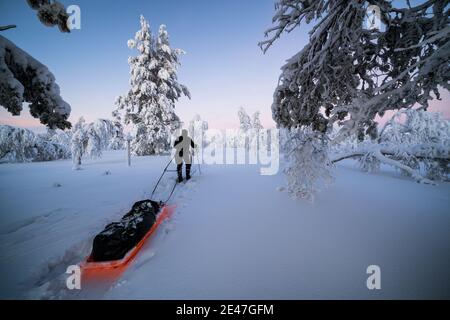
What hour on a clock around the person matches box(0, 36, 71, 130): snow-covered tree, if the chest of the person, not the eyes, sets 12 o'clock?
The snow-covered tree is roughly at 7 o'clock from the person.

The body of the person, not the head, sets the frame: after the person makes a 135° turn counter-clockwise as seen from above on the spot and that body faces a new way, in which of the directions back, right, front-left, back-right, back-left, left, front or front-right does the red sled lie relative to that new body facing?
front-left

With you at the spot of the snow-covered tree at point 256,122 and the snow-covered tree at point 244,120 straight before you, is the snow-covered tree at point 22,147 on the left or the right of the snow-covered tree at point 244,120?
left

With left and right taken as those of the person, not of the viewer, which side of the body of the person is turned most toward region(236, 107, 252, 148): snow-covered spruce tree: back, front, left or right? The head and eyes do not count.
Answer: front

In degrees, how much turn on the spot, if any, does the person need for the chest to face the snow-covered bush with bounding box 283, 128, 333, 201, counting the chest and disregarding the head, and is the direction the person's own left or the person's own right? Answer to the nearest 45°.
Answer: approximately 135° to the person's own right

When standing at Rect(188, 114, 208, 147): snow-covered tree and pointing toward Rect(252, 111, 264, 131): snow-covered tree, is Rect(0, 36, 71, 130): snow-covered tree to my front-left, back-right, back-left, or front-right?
back-right

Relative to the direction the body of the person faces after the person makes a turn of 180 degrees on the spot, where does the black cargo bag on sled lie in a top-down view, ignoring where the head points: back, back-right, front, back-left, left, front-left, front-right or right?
front

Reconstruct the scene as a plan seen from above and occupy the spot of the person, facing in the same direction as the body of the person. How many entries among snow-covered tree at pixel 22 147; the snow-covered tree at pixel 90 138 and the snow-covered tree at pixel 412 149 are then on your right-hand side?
1

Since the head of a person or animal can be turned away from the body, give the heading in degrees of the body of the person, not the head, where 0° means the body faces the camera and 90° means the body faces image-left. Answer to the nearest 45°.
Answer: approximately 180°

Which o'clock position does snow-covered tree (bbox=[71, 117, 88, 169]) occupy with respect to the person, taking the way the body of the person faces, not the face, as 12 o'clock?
The snow-covered tree is roughly at 10 o'clock from the person.

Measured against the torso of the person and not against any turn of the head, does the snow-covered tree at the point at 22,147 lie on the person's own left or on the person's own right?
on the person's own left

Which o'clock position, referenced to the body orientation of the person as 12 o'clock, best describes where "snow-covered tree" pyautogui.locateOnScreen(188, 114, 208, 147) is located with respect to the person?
The snow-covered tree is roughly at 12 o'clock from the person.

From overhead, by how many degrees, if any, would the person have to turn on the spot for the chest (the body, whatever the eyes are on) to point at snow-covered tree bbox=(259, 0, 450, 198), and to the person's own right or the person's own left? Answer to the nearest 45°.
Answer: approximately 135° to the person's own right

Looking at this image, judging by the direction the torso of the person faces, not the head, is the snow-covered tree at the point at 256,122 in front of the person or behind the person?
in front
